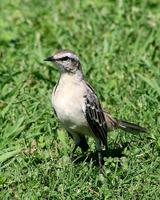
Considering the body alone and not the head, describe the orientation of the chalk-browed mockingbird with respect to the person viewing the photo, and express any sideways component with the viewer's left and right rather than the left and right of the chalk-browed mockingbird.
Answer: facing the viewer and to the left of the viewer
